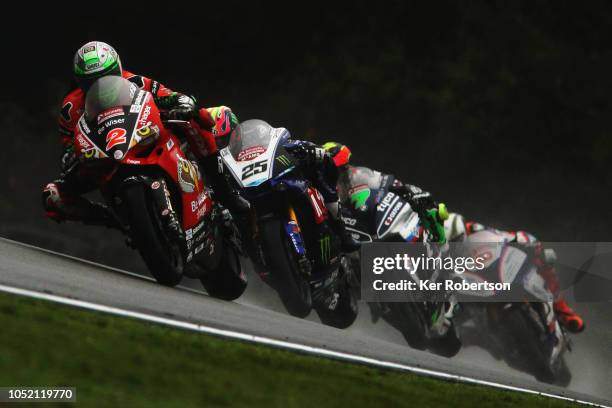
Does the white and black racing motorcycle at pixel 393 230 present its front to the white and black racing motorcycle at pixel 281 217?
yes

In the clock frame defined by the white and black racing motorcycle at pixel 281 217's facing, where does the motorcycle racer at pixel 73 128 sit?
The motorcycle racer is roughly at 1 o'clock from the white and black racing motorcycle.

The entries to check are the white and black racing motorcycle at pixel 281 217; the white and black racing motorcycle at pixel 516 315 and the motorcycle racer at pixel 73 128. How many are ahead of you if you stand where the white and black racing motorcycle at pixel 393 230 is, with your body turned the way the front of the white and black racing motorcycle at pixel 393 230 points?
2

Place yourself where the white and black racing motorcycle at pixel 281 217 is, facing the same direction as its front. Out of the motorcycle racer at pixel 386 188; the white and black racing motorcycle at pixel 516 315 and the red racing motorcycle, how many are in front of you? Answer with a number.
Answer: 1

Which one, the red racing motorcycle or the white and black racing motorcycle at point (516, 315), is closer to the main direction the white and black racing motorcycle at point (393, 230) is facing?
the red racing motorcycle

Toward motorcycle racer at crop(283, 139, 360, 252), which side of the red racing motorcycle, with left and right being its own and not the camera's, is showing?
back

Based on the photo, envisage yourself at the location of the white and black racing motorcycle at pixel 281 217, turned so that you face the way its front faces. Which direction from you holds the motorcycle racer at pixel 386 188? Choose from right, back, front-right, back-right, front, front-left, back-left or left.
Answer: back

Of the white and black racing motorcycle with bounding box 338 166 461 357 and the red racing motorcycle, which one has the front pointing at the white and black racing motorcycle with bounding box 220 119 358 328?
the white and black racing motorcycle with bounding box 338 166 461 357

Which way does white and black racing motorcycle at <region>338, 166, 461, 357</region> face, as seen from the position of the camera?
facing the viewer and to the left of the viewer

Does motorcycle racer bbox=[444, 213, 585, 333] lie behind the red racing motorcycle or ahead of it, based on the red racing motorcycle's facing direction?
behind

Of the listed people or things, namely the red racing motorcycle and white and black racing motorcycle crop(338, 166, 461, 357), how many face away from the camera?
0

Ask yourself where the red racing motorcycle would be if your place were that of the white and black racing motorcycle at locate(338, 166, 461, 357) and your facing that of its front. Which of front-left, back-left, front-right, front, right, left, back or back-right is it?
front

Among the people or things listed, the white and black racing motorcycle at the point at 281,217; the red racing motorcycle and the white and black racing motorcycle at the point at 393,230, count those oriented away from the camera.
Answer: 0

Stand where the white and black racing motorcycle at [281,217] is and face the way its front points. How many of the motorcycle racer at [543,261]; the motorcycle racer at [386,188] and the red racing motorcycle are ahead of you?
1

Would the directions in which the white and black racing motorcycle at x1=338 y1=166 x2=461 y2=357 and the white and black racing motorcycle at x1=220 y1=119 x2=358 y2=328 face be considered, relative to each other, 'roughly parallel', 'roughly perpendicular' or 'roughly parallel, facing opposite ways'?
roughly parallel
